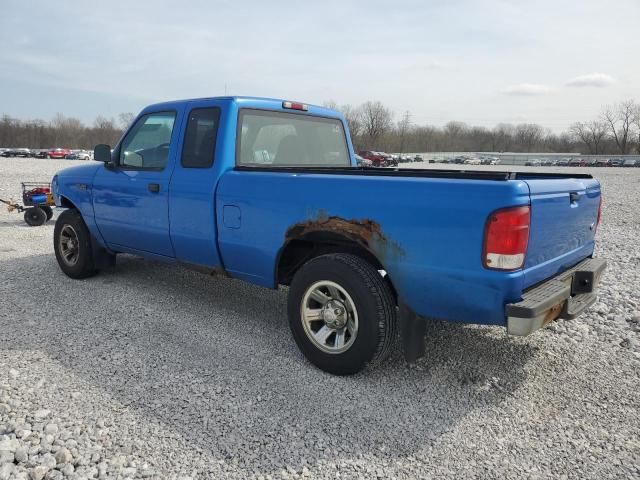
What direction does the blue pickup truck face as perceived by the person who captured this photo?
facing away from the viewer and to the left of the viewer

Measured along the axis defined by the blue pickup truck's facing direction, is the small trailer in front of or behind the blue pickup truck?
in front
